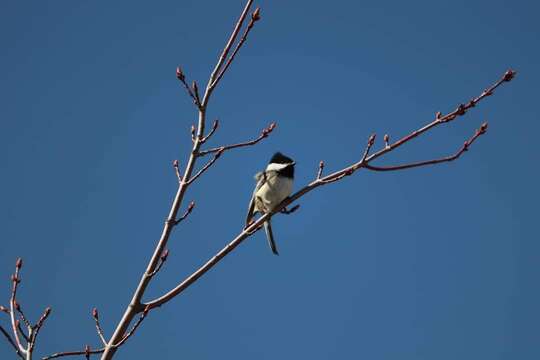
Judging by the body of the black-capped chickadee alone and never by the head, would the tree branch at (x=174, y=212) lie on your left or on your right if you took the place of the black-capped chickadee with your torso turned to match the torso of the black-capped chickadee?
on your right

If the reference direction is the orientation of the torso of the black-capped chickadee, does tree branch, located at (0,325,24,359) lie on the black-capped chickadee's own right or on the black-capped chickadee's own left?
on the black-capped chickadee's own right

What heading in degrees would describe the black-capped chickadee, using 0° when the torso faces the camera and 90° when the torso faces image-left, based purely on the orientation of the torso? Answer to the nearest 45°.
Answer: approximately 315°
